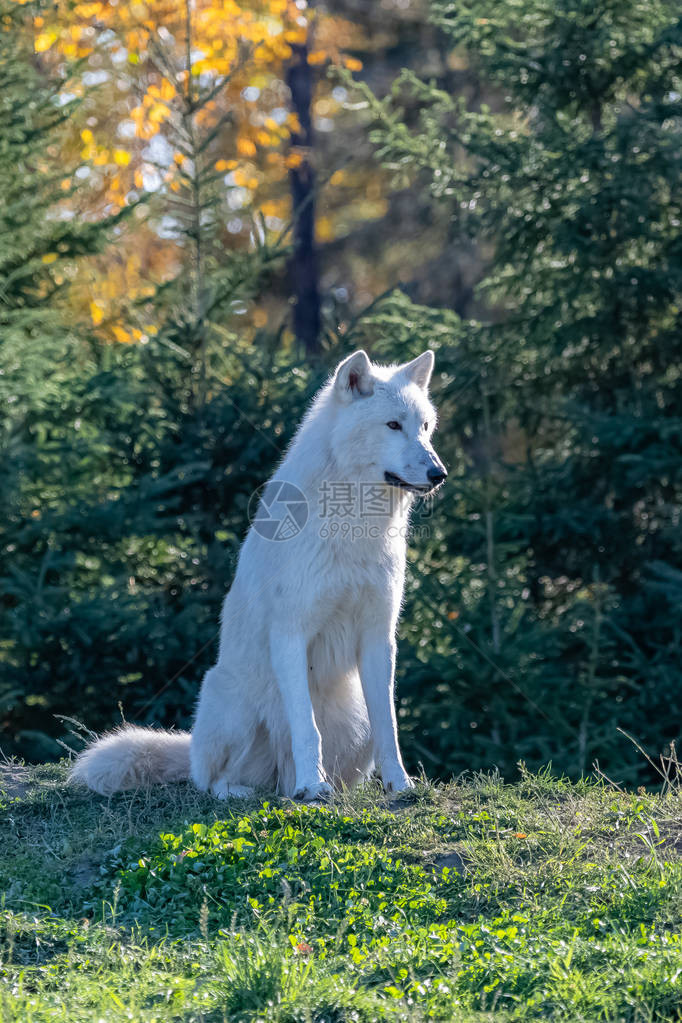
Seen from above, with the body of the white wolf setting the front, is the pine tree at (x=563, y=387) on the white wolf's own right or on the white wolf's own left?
on the white wolf's own left

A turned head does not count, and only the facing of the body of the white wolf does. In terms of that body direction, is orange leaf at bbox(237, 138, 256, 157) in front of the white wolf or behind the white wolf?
behind

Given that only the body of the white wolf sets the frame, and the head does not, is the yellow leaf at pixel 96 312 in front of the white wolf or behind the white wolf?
behind

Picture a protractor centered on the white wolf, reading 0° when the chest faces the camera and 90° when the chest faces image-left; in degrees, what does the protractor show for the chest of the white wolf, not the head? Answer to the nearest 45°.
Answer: approximately 315°
